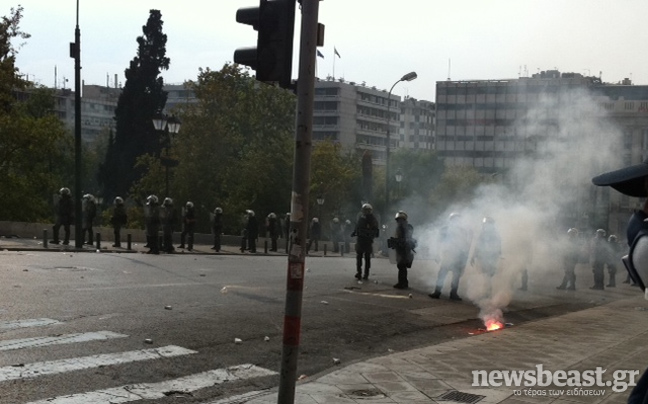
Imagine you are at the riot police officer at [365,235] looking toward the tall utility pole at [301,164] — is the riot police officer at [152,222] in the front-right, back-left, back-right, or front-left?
back-right

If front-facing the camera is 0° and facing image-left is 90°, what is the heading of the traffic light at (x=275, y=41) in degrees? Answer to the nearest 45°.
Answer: approximately 90°

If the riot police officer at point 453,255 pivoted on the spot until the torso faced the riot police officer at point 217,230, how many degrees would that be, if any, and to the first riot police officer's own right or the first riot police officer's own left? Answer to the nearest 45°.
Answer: approximately 90° to the first riot police officer's own right

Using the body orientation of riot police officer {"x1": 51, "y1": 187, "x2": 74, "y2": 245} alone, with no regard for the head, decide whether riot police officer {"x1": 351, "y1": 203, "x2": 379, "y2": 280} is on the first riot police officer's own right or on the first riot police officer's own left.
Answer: on the first riot police officer's own left

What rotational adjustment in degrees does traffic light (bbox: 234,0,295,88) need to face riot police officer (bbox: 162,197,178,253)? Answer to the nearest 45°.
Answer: approximately 90° to its right

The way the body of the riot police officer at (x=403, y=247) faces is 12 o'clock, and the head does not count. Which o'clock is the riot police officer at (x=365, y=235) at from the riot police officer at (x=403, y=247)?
the riot police officer at (x=365, y=235) is roughly at 2 o'clock from the riot police officer at (x=403, y=247).
